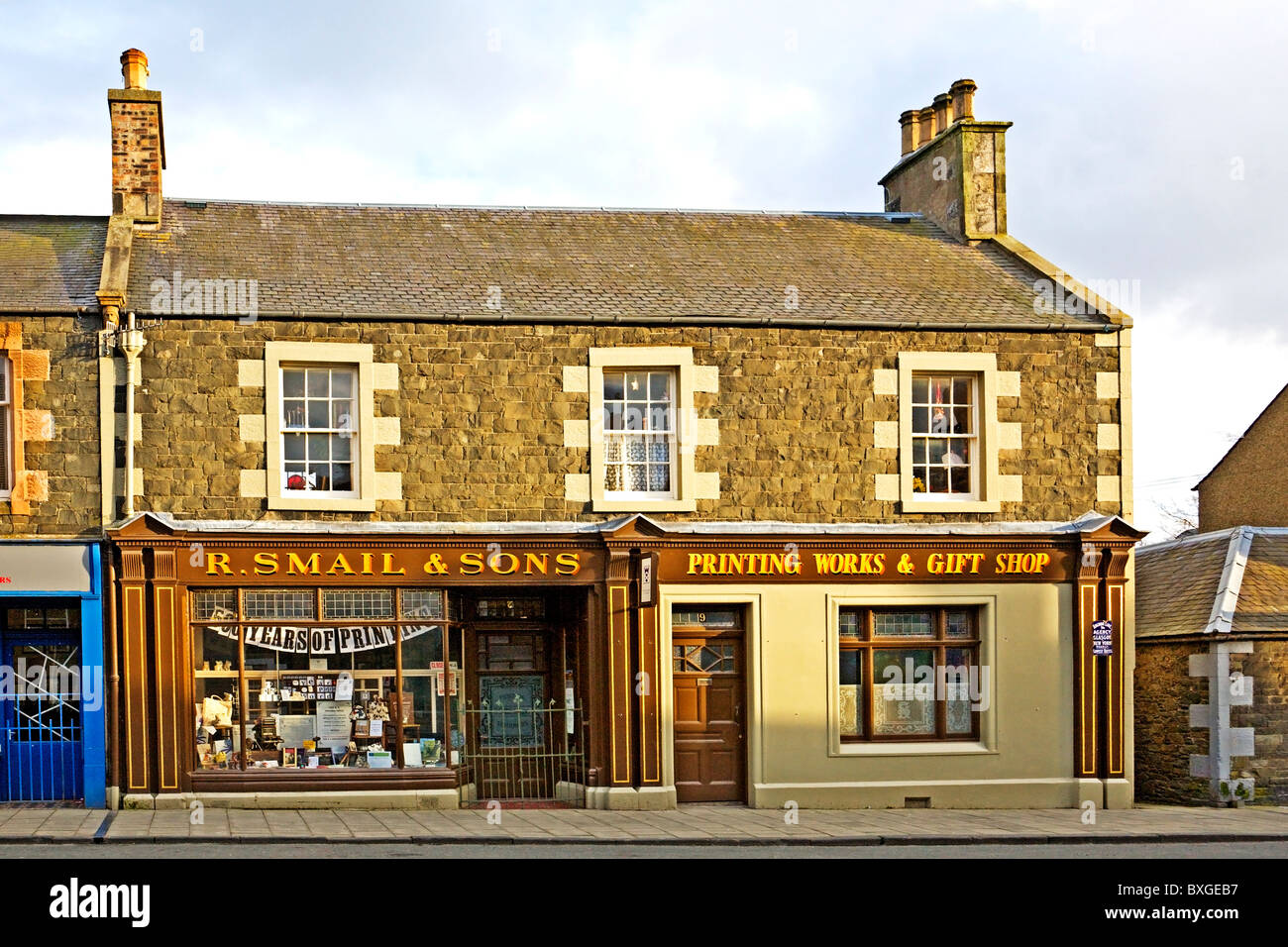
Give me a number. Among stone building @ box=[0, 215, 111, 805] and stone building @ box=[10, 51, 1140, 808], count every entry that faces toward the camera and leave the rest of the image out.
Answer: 2

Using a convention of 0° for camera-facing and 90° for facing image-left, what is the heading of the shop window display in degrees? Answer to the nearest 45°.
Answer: approximately 0°
